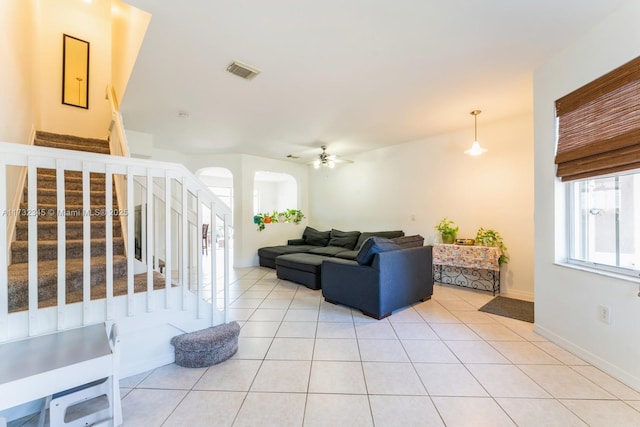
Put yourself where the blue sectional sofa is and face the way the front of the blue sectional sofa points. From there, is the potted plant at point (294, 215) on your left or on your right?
on your right

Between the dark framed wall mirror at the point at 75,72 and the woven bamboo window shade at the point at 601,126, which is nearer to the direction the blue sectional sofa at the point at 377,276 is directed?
the dark framed wall mirror

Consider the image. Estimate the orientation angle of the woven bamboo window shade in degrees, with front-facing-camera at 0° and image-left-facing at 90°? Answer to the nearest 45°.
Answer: approximately 45°
